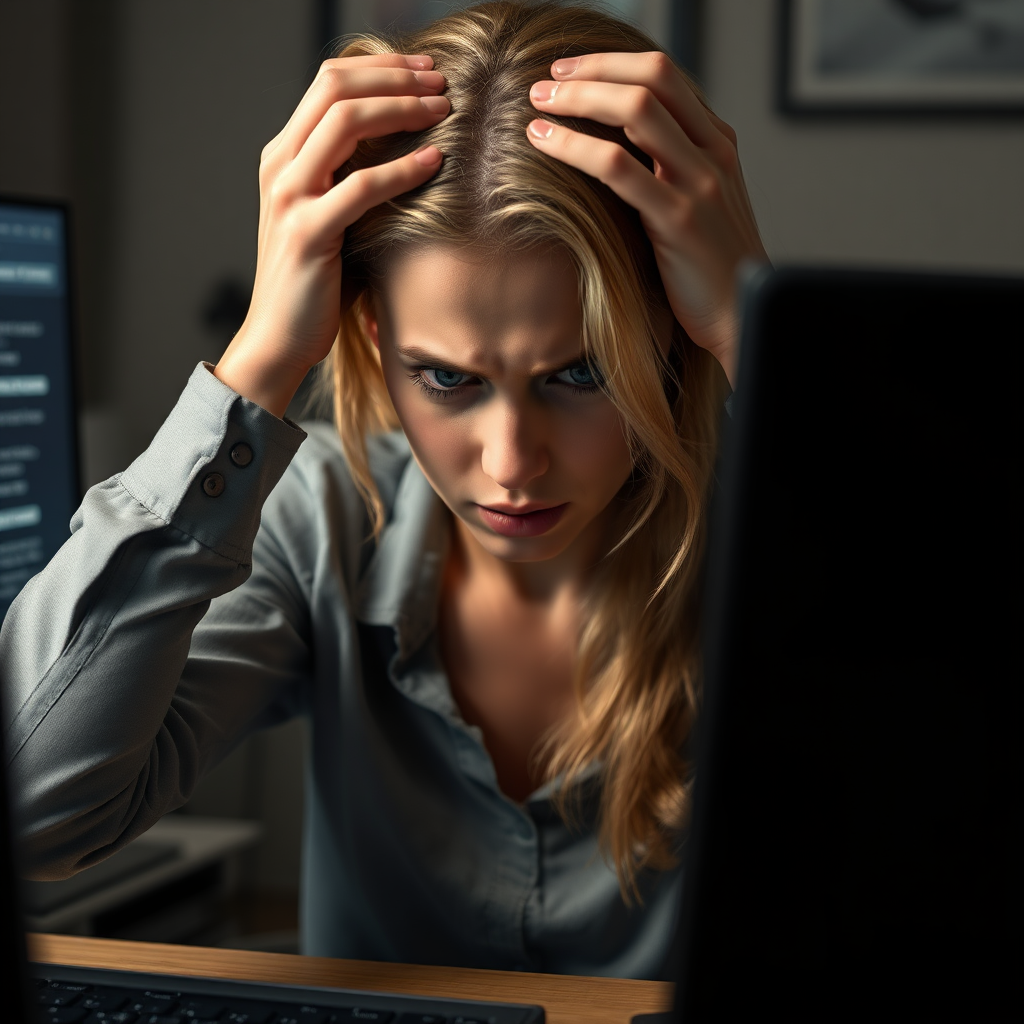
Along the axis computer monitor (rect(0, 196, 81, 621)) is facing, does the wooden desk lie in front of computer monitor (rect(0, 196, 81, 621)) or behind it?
in front

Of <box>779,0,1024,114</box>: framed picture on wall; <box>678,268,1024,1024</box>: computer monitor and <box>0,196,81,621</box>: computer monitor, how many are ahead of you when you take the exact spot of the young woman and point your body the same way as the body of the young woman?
1

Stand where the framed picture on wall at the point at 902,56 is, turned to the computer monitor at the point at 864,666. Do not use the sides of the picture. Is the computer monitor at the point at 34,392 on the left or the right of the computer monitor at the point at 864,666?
right

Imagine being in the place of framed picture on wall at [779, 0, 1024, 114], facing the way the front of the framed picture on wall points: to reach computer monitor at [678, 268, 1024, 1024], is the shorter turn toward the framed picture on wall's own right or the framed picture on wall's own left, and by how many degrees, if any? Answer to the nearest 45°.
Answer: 0° — it already faces it

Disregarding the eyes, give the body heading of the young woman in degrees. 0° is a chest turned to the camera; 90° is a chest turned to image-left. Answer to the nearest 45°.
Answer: approximately 0°

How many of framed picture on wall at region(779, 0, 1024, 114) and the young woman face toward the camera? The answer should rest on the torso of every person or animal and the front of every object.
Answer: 2

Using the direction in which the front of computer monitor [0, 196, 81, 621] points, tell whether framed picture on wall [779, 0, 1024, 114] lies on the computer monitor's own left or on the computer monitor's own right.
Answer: on the computer monitor's own left

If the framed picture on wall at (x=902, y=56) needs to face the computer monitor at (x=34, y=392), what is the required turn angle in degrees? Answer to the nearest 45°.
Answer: approximately 45° to its right

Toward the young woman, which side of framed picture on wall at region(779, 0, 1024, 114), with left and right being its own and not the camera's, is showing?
front

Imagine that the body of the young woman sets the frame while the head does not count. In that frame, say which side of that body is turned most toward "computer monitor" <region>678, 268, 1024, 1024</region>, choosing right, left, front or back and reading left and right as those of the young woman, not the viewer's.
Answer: front
